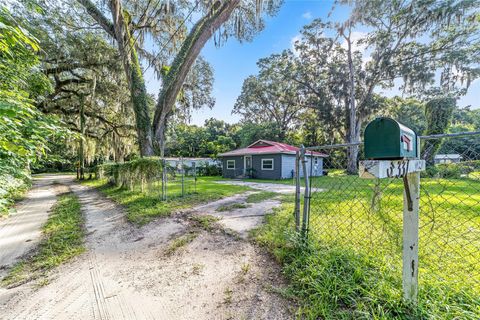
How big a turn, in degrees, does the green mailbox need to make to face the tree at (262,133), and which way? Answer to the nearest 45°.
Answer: approximately 90° to its right

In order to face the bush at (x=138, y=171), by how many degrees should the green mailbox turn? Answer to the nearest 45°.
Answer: approximately 45° to its right

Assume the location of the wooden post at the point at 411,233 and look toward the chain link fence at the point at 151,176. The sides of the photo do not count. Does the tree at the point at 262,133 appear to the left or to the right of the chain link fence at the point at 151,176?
right

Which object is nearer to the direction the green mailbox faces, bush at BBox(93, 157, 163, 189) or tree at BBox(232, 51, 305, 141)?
the bush

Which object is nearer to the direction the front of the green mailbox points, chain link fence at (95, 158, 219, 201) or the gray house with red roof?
the chain link fence

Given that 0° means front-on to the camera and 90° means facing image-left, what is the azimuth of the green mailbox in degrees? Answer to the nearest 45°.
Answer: approximately 45°

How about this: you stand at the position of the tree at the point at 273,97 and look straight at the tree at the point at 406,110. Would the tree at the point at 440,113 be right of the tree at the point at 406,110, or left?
right

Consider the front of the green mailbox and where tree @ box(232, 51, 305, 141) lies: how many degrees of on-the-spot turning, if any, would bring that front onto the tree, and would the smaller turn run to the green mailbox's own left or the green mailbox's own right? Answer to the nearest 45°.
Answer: approximately 90° to the green mailbox's own right

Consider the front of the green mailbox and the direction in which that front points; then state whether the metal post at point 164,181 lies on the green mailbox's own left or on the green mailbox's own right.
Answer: on the green mailbox's own right
